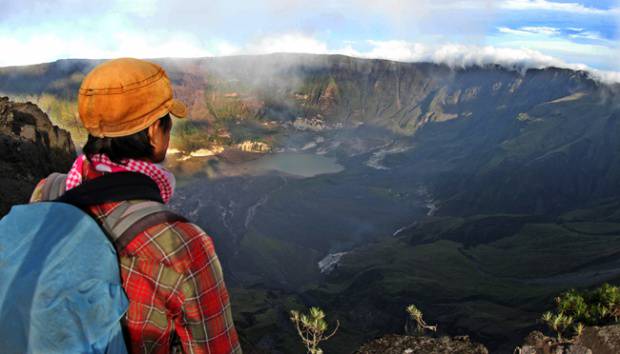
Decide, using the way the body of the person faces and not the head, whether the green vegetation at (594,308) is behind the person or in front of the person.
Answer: in front

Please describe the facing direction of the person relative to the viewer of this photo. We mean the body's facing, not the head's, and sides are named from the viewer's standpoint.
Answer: facing away from the viewer and to the right of the viewer

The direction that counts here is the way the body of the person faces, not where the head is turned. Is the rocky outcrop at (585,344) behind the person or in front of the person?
in front

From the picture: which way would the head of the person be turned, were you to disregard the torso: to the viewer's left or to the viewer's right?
to the viewer's right
